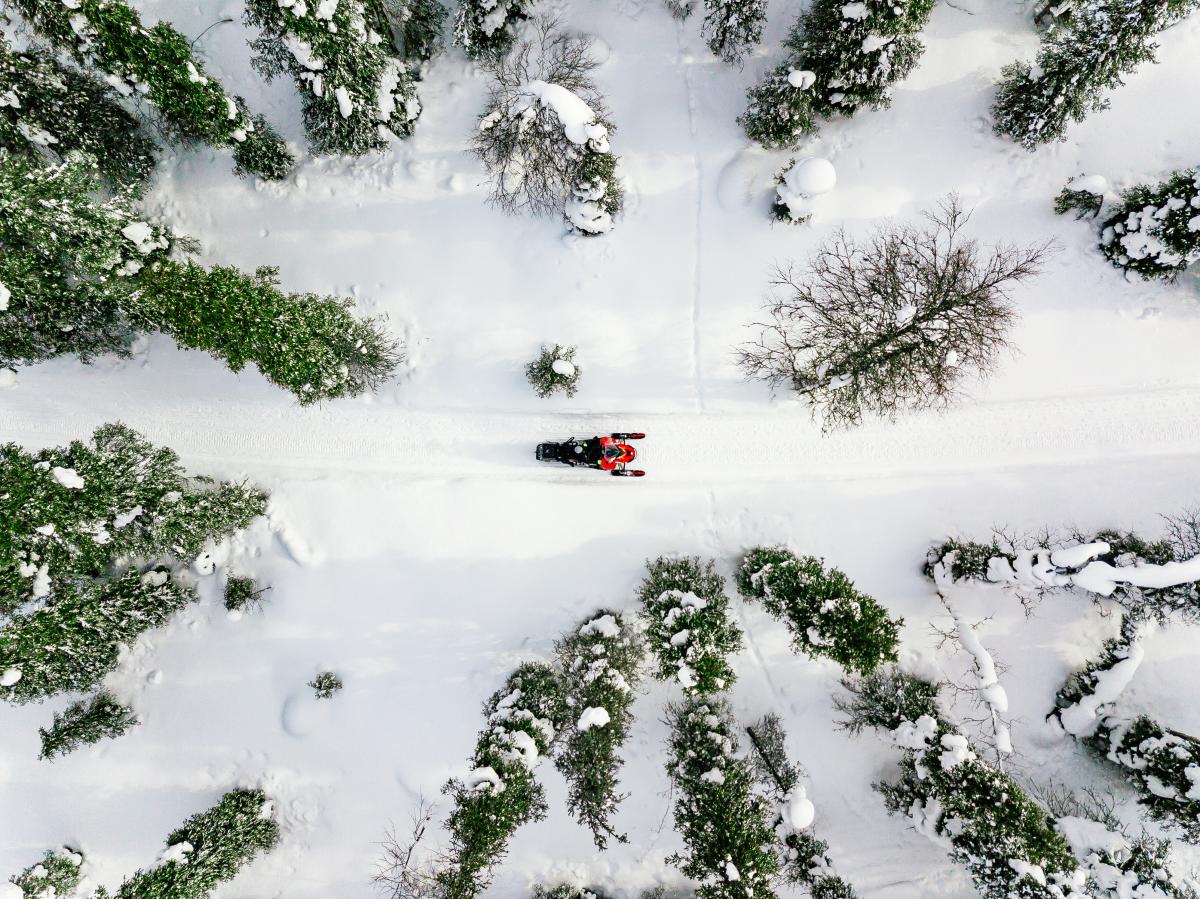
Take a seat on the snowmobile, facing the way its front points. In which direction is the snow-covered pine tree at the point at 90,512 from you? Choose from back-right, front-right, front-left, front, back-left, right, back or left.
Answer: back

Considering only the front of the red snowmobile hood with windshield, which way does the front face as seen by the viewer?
to the viewer's right

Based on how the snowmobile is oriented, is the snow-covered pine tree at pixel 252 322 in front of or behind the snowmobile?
behind

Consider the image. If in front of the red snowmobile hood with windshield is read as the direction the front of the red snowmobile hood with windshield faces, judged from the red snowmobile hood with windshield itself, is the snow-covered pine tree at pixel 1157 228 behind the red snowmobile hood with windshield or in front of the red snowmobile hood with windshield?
in front

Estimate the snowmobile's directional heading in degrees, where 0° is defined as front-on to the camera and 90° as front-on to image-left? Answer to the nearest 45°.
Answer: approximately 270°

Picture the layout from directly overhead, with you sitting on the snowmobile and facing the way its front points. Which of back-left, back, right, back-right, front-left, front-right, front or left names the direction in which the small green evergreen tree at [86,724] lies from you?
back

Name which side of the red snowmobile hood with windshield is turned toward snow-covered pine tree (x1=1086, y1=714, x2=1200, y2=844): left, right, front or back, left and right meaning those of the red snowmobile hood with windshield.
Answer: front

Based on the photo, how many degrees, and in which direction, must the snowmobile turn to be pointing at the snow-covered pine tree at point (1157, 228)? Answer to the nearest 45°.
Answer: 0° — it already faces it

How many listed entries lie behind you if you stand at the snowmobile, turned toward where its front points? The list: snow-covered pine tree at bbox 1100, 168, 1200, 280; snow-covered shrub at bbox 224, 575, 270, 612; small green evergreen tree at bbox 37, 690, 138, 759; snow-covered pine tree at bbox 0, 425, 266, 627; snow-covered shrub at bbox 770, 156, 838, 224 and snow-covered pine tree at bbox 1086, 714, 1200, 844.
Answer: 3

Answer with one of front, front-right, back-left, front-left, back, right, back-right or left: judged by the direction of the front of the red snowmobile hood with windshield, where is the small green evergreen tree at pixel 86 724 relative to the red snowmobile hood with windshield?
back

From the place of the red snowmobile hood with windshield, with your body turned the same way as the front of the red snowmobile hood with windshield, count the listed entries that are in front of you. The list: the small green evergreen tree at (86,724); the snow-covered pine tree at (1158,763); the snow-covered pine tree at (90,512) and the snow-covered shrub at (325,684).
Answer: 1
